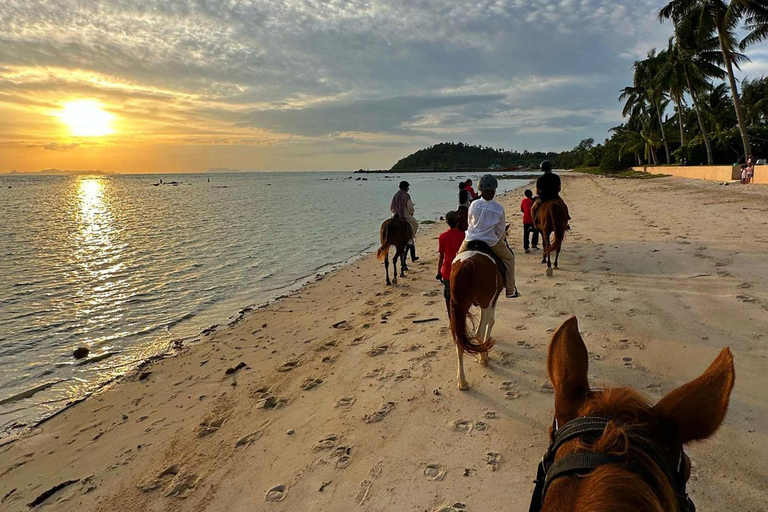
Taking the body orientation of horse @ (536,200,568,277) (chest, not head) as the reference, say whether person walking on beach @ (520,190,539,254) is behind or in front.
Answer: in front

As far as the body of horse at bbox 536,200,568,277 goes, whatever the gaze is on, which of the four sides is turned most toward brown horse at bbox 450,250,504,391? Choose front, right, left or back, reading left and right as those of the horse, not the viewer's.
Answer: back

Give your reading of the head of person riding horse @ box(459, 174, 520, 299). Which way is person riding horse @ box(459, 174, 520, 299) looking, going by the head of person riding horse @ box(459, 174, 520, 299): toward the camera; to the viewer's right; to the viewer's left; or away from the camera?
away from the camera

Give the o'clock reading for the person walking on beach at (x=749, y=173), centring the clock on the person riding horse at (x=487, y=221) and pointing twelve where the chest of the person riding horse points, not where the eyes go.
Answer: The person walking on beach is roughly at 1 o'clock from the person riding horse.

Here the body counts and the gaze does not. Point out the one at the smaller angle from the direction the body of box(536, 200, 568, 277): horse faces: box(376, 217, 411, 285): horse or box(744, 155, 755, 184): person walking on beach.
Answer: the person walking on beach

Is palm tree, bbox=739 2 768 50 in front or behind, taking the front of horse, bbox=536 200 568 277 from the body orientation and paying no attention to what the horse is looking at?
in front

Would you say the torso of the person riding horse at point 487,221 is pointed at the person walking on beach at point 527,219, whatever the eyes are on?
yes

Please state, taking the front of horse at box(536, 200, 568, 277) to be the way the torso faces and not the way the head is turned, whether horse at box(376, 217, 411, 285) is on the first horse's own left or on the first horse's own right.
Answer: on the first horse's own left

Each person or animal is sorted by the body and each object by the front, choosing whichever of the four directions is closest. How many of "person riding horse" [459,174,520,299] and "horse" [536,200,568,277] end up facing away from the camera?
2

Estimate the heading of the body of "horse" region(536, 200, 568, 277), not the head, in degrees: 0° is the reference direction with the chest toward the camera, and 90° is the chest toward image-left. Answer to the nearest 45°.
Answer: approximately 180°

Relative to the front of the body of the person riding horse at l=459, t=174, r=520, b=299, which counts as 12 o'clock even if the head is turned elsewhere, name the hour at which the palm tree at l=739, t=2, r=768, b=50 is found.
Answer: The palm tree is roughly at 1 o'clock from the person riding horse.

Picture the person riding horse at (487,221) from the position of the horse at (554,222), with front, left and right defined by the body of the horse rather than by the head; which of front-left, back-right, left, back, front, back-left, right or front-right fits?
back

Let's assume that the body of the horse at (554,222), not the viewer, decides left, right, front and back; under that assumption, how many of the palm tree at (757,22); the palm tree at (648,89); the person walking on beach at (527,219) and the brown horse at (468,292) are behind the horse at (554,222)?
1

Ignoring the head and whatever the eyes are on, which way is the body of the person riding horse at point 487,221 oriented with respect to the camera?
away from the camera
